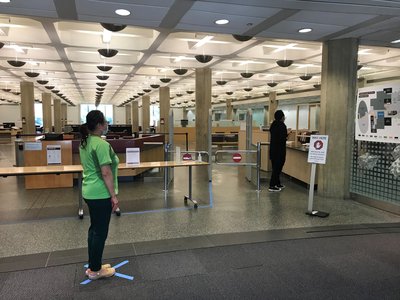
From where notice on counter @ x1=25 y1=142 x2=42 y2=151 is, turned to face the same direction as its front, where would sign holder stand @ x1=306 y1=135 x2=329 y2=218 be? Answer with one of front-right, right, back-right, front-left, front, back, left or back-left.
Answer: front-left

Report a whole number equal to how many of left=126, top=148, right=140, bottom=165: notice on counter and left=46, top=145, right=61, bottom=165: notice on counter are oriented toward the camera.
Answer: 2

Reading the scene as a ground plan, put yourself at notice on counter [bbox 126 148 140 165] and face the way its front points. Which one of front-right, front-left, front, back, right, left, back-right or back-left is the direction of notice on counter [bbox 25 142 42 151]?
back-right

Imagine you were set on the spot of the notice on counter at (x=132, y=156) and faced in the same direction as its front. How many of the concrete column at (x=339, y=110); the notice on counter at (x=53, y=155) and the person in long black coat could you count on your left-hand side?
2

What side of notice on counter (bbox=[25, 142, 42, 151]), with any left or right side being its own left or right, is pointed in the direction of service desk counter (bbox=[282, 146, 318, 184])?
left

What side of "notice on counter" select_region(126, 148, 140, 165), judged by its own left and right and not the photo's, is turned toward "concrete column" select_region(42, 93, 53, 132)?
back

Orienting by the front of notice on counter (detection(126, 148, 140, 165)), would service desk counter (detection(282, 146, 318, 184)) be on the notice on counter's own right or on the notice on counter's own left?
on the notice on counter's own left

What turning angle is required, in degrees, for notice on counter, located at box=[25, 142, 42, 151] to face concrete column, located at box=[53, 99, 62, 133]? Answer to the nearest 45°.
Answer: approximately 180°

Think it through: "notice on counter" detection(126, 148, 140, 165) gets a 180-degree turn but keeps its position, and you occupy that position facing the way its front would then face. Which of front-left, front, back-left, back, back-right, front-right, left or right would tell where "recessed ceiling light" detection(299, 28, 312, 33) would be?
right

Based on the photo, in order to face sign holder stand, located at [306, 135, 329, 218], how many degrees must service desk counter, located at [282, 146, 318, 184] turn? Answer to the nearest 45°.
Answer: approximately 45° to its left

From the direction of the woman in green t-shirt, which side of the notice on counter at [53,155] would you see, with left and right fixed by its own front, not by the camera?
front

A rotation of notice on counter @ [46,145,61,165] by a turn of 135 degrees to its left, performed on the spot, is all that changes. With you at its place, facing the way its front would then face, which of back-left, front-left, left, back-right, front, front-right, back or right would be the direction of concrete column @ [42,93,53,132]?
front-left

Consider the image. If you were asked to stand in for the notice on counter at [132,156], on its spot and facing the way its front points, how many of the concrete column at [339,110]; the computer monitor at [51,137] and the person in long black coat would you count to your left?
2

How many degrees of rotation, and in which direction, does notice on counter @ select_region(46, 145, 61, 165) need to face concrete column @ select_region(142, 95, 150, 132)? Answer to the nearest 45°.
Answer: approximately 180°
